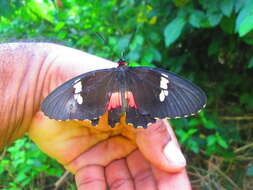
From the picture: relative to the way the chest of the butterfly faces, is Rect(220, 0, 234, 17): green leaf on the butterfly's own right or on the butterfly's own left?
on the butterfly's own right

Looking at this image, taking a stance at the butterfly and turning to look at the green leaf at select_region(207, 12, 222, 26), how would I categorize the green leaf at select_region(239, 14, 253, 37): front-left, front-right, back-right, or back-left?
front-right

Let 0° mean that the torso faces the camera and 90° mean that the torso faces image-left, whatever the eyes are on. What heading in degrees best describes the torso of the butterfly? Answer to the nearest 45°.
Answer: approximately 180°

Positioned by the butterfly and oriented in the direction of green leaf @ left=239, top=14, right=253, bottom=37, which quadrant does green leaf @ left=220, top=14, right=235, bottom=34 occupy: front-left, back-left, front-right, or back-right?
front-left
